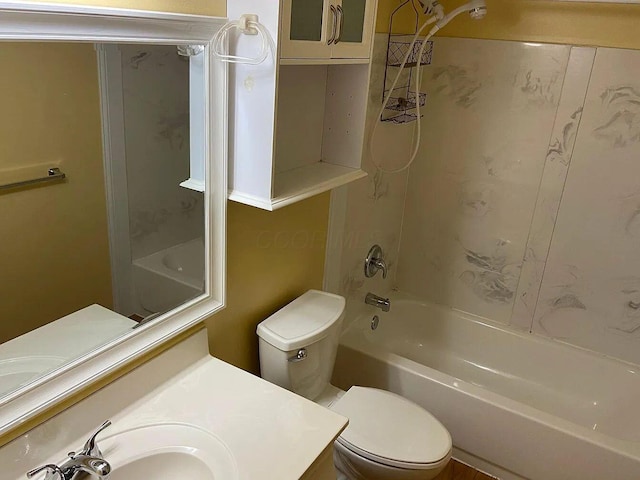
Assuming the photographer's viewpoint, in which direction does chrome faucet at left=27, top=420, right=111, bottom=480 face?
facing the viewer and to the right of the viewer

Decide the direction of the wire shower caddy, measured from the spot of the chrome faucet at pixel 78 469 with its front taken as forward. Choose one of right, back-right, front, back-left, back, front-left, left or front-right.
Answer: left

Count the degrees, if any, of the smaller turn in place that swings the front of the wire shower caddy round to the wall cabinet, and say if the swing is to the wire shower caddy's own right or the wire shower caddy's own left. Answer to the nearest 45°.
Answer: approximately 45° to the wire shower caddy's own right

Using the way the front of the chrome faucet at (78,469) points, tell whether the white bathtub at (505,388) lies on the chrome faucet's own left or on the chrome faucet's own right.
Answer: on the chrome faucet's own left

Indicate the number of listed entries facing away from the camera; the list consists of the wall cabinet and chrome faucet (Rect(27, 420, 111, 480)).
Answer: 0

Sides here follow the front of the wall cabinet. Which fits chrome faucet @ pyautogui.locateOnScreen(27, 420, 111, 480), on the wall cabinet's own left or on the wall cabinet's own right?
on the wall cabinet's own right

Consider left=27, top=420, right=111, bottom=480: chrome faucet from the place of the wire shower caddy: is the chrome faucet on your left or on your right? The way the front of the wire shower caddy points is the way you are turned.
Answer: on your right
